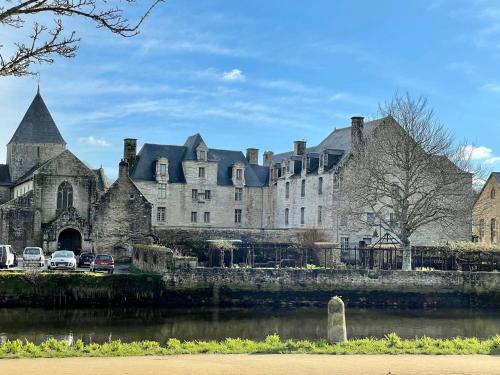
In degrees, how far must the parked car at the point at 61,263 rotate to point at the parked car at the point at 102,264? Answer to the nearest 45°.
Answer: approximately 90° to its left

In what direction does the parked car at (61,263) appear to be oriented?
toward the camera

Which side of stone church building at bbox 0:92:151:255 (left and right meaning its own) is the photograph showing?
front

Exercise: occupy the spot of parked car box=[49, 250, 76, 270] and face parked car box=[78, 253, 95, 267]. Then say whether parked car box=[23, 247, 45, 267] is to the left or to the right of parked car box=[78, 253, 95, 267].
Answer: left

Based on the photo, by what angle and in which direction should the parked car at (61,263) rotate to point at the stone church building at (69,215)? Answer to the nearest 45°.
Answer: approximately 180°

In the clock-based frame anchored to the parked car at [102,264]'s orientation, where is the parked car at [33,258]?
the parked car at [33,258] is roughly at 10 o'clock from the parked car at [102,264].

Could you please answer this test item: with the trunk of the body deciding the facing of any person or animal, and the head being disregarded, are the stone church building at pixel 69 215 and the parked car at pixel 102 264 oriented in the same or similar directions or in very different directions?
very different directions

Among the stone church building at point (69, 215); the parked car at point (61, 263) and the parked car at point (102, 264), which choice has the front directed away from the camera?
the parked car at point (102, 264)

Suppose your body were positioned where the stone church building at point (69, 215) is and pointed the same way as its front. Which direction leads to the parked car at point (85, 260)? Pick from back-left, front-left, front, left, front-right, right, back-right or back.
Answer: front

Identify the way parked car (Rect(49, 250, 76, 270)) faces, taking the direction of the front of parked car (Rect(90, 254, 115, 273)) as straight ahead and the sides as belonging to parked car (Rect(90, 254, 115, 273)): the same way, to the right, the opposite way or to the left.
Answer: the opposite way

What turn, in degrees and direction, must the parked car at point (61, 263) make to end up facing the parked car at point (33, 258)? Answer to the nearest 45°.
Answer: approximately 135° to its right

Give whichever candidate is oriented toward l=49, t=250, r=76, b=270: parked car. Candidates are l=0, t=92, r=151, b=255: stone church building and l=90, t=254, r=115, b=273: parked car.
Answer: the stone church building

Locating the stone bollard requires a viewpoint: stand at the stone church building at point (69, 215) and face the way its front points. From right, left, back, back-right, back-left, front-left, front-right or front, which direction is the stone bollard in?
front

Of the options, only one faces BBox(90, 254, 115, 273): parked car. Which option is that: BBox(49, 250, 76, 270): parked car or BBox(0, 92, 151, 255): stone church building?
the stone church building

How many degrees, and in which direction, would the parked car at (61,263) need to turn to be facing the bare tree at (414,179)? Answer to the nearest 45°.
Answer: approximately 90° to its left

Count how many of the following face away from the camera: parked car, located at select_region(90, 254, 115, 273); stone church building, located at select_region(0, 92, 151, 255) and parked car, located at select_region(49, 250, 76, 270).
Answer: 1
